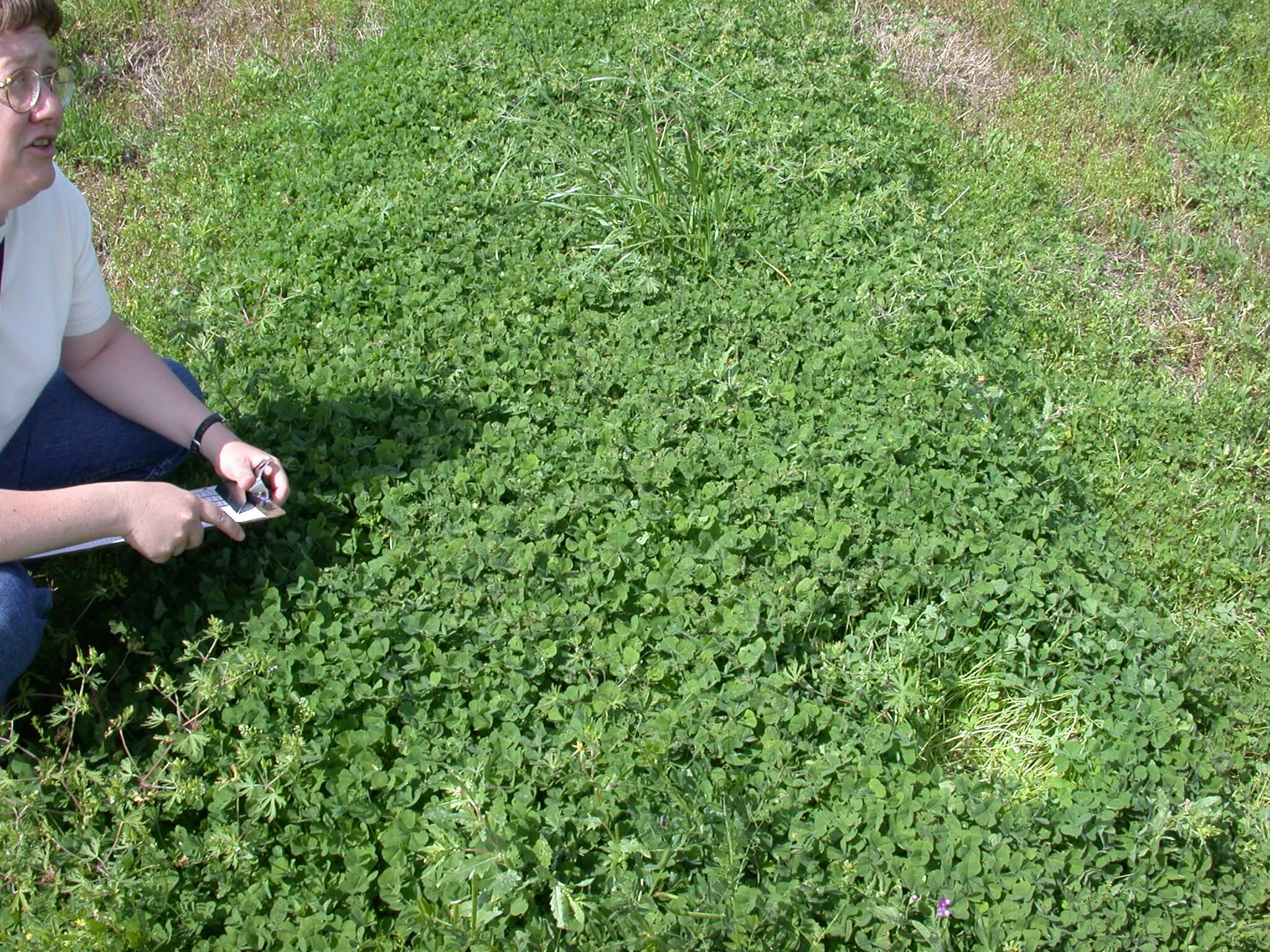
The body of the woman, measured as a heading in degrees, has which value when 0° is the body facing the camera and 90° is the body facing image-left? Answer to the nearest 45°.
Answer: approximately 315°
